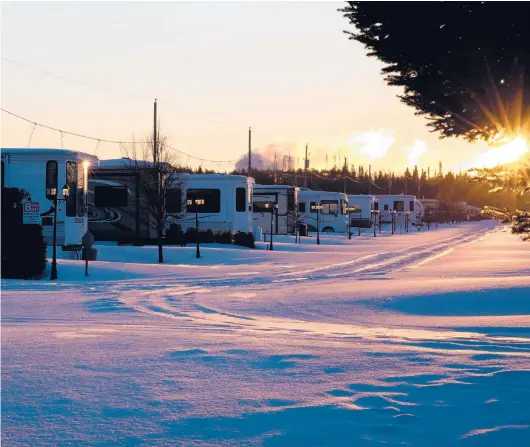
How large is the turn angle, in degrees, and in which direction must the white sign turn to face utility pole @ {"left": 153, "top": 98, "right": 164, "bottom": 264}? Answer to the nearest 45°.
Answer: approximately 135° to its left

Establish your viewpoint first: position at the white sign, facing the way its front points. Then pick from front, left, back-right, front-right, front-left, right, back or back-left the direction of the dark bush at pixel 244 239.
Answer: back-left

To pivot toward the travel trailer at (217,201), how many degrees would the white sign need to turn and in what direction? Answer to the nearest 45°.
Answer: approximately 135° to its left

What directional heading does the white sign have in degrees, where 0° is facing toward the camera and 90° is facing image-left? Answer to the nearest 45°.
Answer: approximately 0°

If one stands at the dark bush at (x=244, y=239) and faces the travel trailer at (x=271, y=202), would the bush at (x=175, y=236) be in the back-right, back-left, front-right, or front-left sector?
back-left

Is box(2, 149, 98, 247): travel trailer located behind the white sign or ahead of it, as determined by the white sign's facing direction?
behind

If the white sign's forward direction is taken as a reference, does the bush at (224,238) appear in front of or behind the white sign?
behind

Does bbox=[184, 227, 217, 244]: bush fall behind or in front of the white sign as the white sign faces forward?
behind

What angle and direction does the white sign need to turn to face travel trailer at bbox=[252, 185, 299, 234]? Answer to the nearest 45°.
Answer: approximately 135° to its left
